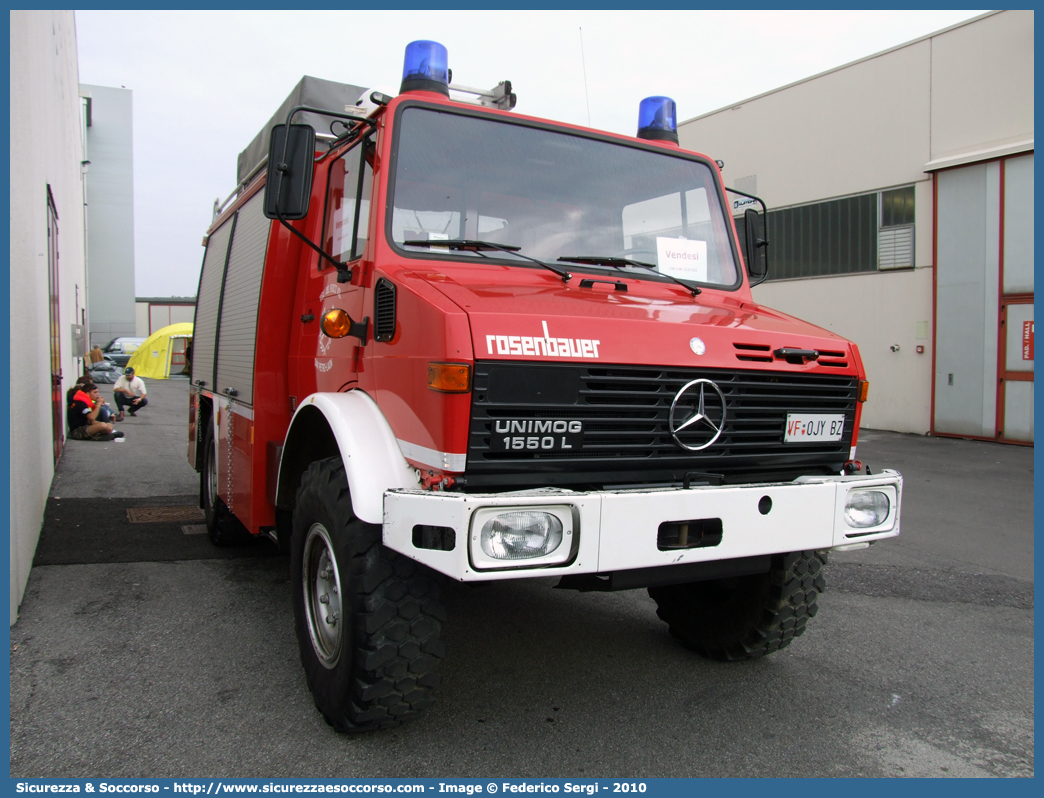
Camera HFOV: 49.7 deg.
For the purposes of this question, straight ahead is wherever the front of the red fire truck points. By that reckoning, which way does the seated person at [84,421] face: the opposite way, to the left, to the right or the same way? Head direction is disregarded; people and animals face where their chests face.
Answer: to the left

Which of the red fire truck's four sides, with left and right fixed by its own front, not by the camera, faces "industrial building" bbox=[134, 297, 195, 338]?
back

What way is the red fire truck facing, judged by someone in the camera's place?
facing the viewer and to the right of the viewer

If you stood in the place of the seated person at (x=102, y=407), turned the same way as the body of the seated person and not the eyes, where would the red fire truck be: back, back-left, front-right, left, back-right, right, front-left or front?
right

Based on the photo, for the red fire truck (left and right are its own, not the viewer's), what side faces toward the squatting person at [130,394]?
back

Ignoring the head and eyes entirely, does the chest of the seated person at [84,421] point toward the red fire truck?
no

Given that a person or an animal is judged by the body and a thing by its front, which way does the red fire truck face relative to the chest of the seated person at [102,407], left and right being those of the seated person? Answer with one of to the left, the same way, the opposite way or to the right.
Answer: to the right

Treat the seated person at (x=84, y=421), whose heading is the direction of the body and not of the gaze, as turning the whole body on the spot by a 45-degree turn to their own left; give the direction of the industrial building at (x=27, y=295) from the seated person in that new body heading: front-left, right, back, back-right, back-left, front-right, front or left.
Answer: back-right

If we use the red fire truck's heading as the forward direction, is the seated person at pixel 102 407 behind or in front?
behind

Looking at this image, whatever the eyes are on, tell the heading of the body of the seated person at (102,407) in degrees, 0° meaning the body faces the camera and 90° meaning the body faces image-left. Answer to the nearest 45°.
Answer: approximately 270°

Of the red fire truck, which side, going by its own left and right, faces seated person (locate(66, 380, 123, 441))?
back

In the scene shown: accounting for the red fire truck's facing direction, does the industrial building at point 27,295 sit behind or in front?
behind

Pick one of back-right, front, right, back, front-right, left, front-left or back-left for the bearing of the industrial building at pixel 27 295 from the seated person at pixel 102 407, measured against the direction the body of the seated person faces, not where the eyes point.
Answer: right

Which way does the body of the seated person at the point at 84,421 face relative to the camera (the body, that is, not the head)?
to the viewer's right
